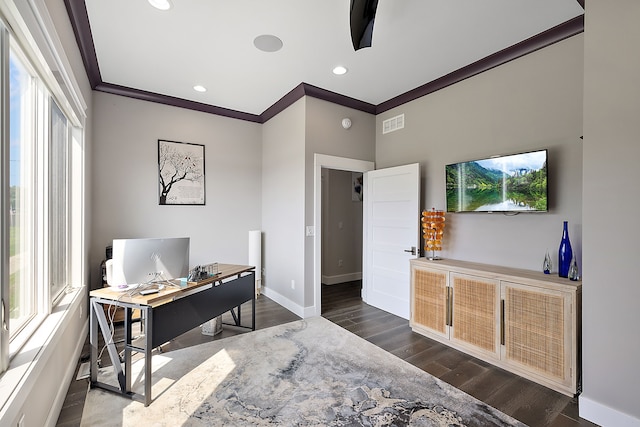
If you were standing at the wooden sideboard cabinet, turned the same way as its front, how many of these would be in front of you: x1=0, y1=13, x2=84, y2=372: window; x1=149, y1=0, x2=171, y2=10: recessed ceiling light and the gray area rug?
3

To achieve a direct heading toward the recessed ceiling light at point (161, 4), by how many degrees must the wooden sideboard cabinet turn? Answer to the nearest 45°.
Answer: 0° — it already faces it

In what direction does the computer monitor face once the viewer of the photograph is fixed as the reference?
facing away from the viewer and to the left of the viewer

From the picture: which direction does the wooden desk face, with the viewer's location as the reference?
facing away from the viewer and to the left of the viewer

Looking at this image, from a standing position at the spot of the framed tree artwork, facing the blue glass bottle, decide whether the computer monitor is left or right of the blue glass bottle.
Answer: right

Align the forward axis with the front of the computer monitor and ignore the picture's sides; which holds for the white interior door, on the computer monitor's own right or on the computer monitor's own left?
on the computer monitor's own right

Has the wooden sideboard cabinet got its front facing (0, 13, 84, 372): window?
yes
